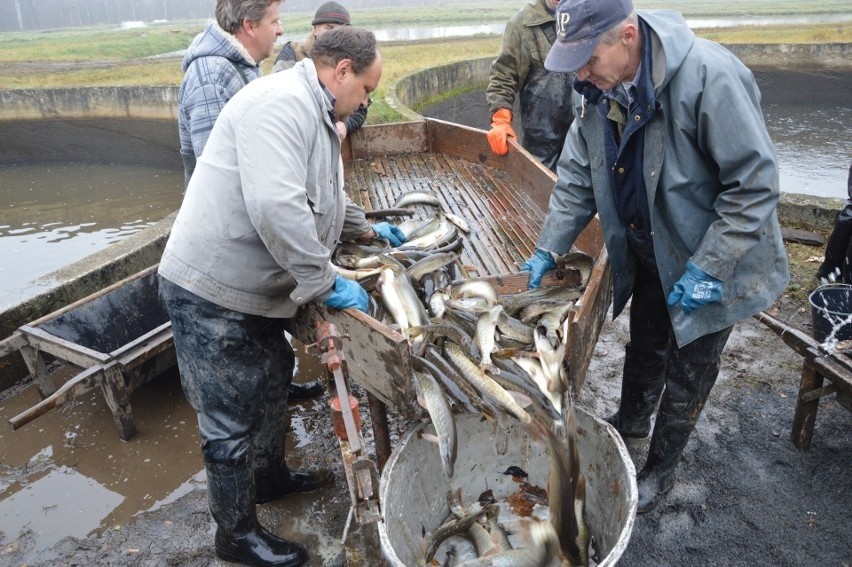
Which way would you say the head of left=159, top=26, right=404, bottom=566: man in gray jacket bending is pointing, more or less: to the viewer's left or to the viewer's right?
to the viewer's right

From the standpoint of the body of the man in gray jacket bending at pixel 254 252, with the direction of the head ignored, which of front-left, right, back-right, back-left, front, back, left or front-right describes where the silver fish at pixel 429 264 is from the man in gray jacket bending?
front-left

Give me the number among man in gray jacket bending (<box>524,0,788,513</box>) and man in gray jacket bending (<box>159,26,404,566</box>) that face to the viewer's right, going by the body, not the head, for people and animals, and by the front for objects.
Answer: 1

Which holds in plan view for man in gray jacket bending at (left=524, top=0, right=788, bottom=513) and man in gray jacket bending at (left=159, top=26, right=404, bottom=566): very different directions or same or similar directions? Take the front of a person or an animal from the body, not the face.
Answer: very different directions

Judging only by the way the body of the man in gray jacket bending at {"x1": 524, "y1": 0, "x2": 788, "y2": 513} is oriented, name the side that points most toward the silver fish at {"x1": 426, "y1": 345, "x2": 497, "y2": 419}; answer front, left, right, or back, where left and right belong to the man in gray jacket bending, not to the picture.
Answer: front

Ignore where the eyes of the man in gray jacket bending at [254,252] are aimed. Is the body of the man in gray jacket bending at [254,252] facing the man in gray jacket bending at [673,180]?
yes

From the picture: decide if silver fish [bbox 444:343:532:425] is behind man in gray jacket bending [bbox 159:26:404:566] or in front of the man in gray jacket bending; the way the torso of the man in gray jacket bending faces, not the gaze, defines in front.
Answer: in front

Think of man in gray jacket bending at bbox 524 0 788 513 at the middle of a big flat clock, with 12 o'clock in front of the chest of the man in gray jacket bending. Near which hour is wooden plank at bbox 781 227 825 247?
The wooden plank is roughly at 5 o'clock from the man in gray jacket bending.

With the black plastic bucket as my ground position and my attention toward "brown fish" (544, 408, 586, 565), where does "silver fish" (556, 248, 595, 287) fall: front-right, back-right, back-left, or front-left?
front-right

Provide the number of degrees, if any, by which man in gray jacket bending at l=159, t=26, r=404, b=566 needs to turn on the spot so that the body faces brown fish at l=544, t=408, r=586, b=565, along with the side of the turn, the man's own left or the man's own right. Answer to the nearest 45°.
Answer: approximately 45° to the man's own right

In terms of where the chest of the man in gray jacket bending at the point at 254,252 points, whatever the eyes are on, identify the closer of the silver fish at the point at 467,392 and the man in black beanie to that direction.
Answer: the silver fish

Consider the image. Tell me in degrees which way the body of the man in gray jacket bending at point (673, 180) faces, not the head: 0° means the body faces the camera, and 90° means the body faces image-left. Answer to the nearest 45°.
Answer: approximately 45°

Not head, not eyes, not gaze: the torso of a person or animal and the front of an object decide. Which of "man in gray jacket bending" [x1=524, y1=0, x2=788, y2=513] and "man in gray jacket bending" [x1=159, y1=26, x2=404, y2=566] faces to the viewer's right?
"man in gray jacket bending" [x1=159, y1=26, x2=404, y2=566]

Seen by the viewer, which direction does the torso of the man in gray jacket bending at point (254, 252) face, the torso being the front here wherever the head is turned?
to the viewer's right

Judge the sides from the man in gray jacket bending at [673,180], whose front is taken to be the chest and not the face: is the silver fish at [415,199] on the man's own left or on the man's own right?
on the man's own right
